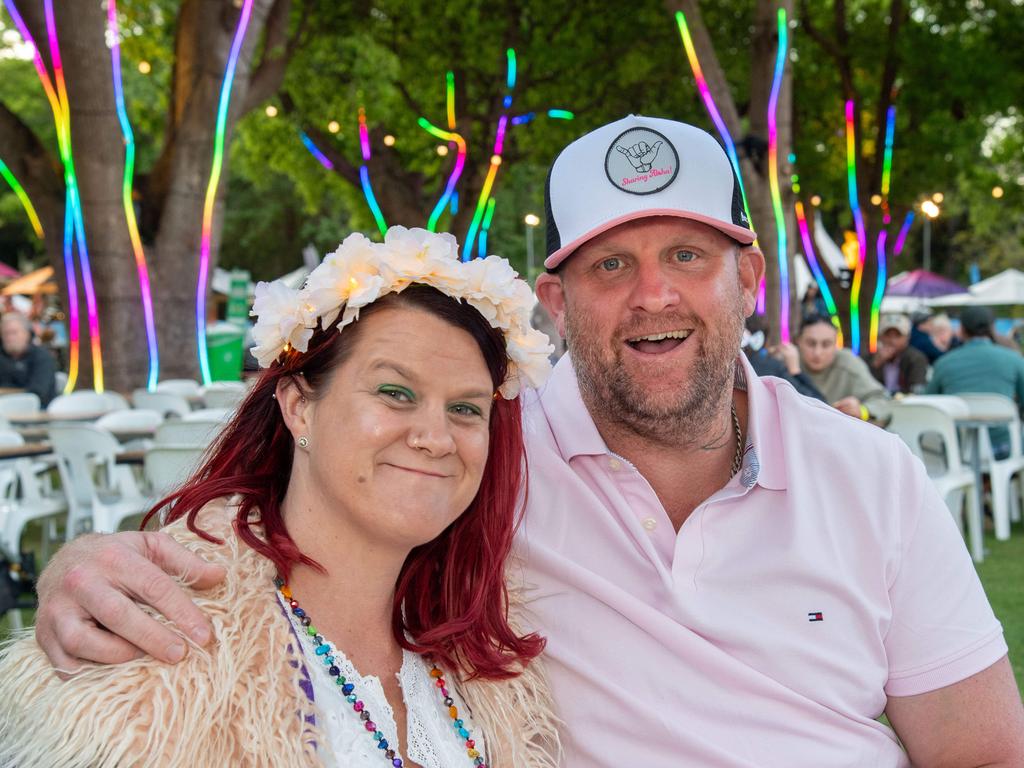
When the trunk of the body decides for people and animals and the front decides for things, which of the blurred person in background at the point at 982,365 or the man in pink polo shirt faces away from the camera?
the blurred person in background

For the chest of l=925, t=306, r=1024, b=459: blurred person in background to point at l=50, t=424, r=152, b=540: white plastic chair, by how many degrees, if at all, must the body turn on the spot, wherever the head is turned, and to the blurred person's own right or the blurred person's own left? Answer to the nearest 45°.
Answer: approximately 135° to the blurred person's own left

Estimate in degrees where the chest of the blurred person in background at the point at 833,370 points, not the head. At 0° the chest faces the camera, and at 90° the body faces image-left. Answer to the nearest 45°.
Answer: approximately 0°

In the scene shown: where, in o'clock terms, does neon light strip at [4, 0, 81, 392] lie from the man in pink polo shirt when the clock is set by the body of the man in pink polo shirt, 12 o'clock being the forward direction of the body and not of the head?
The neon light strip is roughly at 5 o'clock from the man in pink polo shirt.

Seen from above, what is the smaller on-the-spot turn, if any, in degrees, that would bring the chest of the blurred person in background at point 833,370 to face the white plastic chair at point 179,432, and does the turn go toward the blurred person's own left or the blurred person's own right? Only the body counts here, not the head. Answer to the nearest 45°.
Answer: approximately 45° to the blurred person's own right

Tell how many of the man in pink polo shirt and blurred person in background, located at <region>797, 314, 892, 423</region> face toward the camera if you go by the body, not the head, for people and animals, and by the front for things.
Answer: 2

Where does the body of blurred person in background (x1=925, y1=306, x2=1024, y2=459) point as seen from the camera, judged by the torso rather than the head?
away from the camera

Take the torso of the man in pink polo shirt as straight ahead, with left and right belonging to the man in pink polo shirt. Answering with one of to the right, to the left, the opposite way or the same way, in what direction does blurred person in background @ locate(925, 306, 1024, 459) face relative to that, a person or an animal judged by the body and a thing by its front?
the opposite way

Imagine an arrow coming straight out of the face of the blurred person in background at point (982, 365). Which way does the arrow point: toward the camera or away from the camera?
away from the camera

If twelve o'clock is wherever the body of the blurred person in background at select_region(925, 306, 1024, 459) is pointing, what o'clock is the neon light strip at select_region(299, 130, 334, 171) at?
The neon light strip is roughly at 10 o'clock from the blurred person in background.

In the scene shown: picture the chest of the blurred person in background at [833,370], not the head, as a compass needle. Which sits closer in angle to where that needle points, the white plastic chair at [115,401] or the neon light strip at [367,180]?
the white plastic chair

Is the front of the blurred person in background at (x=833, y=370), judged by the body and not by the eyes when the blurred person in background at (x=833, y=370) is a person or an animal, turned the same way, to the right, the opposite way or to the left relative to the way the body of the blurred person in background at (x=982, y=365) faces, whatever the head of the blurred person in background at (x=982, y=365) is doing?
the opposite way
